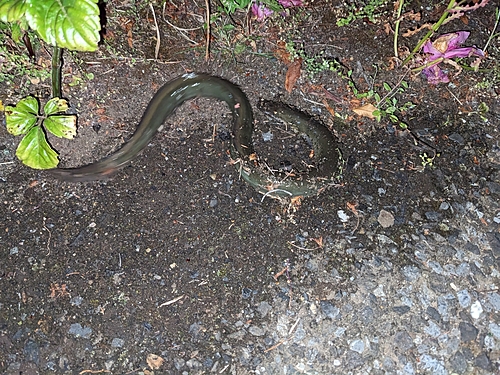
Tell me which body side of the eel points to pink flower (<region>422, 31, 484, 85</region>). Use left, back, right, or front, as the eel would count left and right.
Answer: back

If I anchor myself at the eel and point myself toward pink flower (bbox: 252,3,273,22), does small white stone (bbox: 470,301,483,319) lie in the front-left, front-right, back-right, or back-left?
back-right

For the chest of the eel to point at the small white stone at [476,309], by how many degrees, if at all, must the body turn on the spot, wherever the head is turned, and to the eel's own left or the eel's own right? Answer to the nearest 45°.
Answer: approximately 135° to the eel's own left

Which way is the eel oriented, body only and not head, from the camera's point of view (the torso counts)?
to the viewer's left
